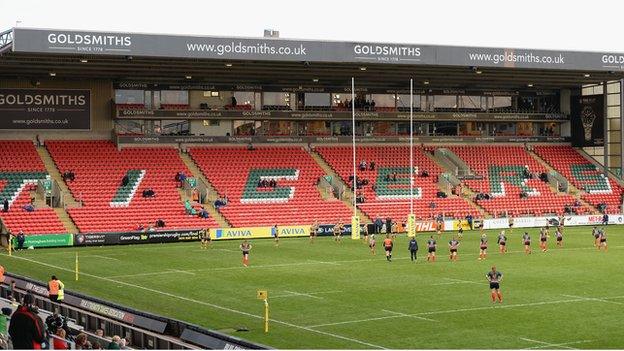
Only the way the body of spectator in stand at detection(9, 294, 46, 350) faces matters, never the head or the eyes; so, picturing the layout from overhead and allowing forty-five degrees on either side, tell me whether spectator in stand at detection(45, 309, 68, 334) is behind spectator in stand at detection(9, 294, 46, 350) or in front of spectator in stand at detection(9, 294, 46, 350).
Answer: in front

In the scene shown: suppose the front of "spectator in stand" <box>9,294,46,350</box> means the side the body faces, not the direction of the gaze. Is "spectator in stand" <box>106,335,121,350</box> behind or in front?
in front

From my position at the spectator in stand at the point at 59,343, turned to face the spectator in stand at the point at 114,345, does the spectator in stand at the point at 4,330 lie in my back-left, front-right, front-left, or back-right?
back-left

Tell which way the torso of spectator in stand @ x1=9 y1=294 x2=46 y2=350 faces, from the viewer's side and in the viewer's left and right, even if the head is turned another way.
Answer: facing away from the viewer and to the right of the viewer
